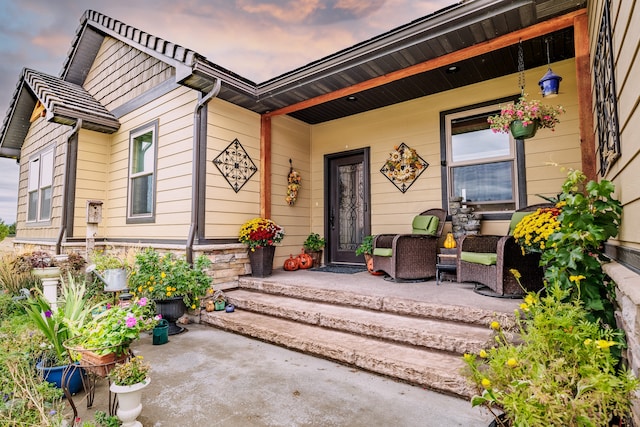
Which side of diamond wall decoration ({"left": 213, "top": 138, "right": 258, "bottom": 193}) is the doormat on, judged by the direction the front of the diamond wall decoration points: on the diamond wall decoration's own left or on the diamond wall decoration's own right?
on the diamond wall decoration's own left

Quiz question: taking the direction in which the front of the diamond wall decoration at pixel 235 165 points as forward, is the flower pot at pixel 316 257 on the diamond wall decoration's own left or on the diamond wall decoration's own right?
on the diamond wall decoration's own left

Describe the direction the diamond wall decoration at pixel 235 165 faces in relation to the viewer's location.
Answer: facing the viewer and to the right of the viewer

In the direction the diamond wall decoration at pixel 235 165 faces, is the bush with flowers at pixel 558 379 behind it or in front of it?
in front

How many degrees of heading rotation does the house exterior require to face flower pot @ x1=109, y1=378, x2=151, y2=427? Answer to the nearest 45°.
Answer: approximately 45° to its left

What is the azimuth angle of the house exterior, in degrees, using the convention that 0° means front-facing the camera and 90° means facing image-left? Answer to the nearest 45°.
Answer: approximately 45°

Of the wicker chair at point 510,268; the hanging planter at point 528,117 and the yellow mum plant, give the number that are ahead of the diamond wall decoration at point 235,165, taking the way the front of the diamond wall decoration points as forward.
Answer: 3

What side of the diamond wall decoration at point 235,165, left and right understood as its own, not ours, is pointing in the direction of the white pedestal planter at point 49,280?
right
